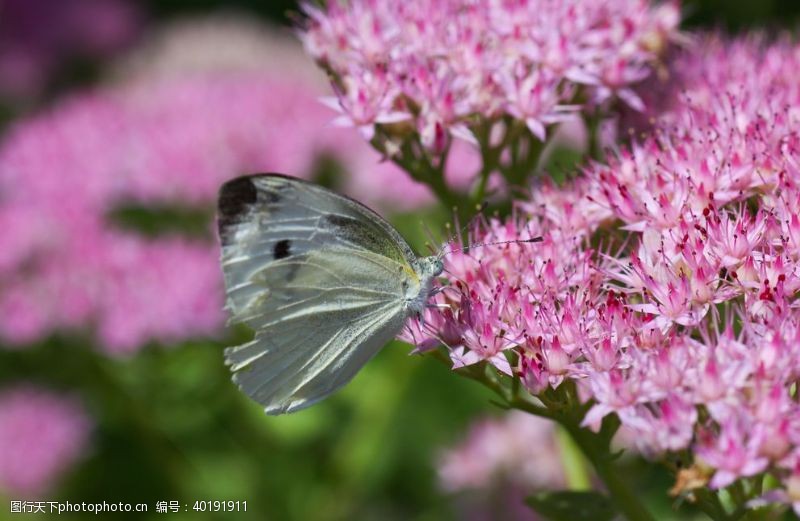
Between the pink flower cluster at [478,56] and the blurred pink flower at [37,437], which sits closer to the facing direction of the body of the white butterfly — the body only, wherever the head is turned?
the pink flower cluster

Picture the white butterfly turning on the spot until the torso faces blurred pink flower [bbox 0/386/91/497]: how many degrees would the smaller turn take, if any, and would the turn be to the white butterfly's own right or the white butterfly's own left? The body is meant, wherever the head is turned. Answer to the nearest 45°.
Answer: approximately 135° to the white butterfly's own left

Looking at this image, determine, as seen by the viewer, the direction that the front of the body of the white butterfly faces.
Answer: to the viewer's right

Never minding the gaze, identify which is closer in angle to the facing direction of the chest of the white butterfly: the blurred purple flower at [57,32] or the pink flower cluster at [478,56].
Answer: the pink flower cluster

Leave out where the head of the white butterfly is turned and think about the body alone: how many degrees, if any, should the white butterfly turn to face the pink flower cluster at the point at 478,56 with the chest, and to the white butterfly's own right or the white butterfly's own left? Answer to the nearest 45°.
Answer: approximately 45° to the white butterfly's own left

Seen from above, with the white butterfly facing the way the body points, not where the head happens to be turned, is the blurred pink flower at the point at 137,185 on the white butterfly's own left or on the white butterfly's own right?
on the white butterfly's own left
